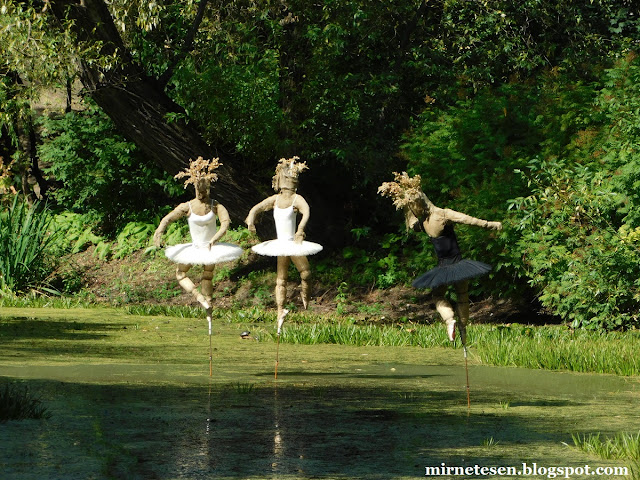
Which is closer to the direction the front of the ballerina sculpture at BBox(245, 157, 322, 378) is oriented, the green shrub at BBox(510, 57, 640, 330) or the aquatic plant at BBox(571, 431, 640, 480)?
the aquatic plant

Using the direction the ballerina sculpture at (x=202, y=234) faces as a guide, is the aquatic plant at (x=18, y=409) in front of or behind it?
in front

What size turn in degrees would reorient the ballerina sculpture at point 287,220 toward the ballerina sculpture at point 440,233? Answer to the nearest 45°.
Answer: approximately 45° to its left

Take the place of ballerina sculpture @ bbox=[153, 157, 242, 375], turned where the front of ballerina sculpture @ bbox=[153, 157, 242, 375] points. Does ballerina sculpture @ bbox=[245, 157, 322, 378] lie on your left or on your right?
on your left

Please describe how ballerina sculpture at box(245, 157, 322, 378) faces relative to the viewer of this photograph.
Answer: facing the viewer

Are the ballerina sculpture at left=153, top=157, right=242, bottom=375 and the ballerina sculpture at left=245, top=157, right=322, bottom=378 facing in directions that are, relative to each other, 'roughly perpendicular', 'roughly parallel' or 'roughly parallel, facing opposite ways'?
roughly parallel

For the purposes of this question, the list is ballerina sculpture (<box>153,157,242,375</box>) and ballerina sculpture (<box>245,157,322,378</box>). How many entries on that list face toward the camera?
2
